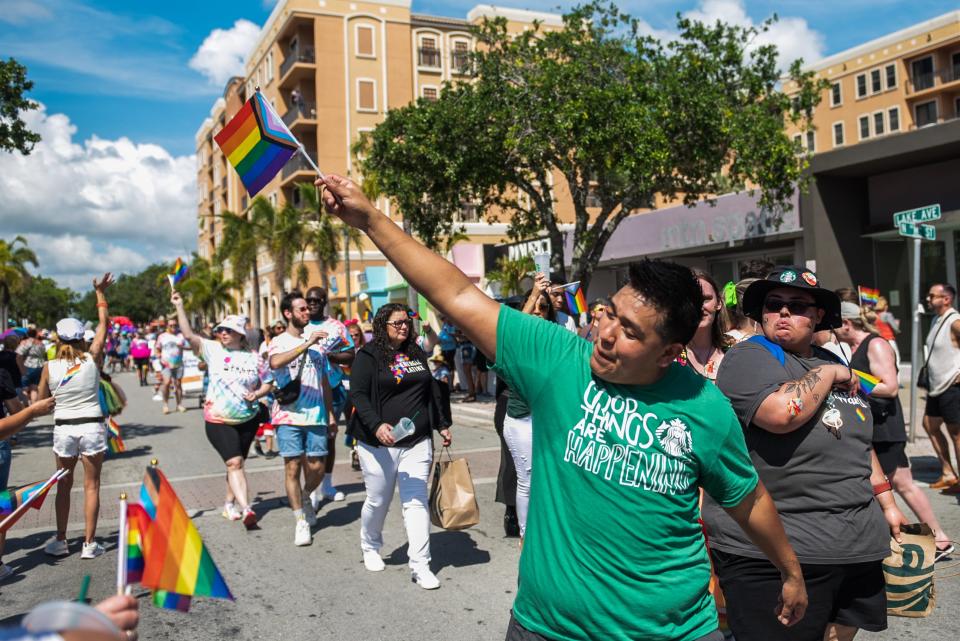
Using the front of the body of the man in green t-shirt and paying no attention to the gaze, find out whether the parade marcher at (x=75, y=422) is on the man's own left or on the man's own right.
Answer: on the man's own right

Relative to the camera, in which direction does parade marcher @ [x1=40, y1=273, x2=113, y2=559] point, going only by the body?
away from the camera

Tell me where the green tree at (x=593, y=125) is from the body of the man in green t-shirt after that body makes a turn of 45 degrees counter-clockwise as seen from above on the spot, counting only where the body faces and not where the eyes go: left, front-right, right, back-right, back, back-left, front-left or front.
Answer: back-left

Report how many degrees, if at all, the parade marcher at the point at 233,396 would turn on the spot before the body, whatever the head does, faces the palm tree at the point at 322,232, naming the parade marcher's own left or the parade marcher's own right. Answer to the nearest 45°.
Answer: approximately 180°

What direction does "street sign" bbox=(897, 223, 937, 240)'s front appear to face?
toward the camera

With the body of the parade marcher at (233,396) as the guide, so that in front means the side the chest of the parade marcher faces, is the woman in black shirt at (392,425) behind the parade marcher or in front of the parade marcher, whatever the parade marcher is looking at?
in front

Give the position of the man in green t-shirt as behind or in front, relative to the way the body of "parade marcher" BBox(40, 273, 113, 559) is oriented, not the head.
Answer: behind

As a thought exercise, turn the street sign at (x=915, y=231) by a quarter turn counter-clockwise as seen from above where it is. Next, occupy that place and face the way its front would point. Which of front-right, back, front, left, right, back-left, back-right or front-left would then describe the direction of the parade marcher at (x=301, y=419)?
back-right
